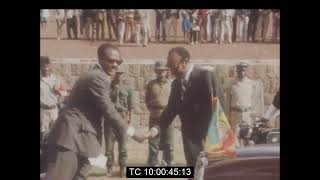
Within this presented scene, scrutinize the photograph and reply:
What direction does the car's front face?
to the viewer's left

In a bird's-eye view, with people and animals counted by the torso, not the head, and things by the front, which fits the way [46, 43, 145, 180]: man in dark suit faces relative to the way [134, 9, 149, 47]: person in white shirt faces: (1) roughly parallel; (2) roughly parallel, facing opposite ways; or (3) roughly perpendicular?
roughly perpendicular

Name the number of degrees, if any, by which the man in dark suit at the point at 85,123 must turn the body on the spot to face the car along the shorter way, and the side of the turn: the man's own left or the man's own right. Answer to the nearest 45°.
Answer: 0° — they already face it

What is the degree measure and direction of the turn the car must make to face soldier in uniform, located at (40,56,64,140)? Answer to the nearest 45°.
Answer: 0° — it already faces them

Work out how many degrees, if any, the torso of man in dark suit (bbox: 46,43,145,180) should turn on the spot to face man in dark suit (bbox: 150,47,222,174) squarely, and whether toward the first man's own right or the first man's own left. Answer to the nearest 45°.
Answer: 0° — they already face them

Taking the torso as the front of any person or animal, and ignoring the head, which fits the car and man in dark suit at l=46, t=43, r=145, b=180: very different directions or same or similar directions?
very different directions

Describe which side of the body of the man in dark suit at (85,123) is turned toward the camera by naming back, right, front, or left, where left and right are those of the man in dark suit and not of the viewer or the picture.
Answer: right

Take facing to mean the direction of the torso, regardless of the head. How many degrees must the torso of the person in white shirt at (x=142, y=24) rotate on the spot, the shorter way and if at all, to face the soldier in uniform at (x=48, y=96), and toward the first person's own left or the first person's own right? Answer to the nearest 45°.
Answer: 0° — they already face them
